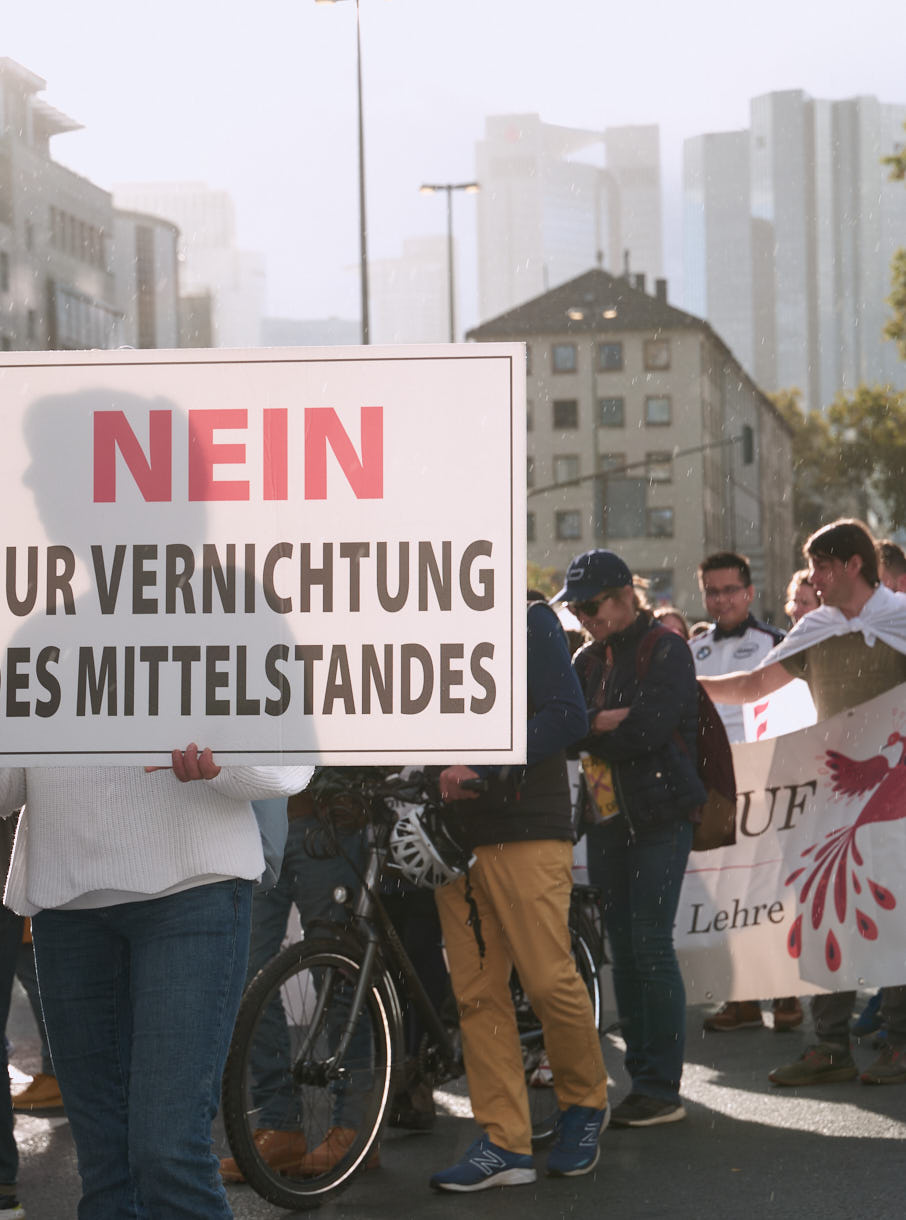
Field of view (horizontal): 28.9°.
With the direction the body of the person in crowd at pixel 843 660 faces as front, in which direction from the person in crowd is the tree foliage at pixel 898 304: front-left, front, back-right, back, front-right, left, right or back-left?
back-right

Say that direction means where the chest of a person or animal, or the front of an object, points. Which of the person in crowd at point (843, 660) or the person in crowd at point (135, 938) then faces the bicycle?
the person in crowd at point (843, 660)

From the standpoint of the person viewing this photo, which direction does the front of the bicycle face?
facing the viewer and to the left of the viewer

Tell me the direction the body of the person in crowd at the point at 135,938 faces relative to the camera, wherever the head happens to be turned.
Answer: toward the camera

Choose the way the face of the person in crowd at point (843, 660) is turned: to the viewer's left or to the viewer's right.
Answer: to the viewer's left

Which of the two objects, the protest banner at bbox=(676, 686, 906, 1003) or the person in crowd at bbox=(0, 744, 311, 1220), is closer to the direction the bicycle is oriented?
the person in crowd

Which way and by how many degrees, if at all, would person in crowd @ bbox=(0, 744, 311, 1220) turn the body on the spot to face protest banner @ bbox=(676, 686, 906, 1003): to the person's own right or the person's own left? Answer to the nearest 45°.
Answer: approximately 135° to the person's own left
